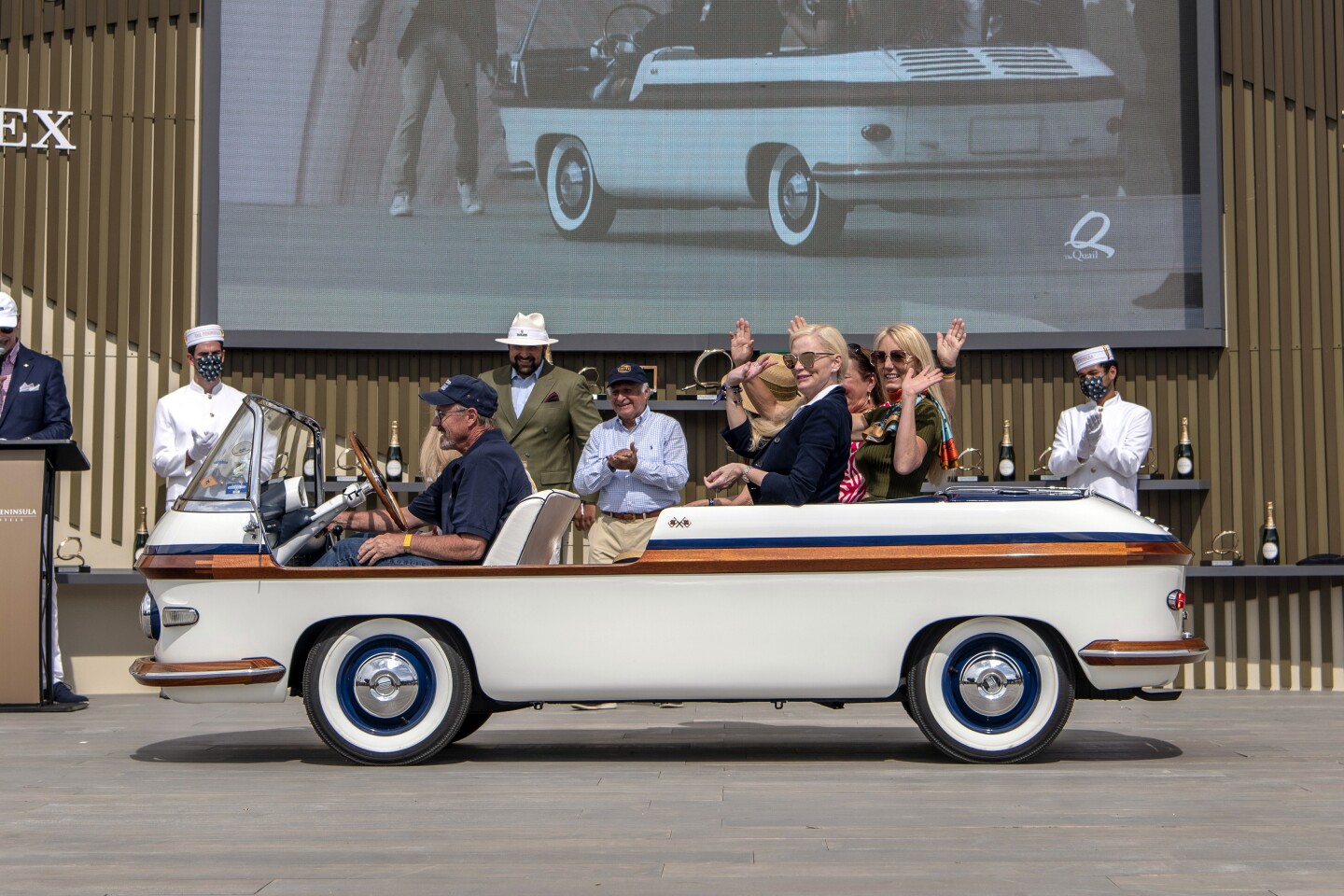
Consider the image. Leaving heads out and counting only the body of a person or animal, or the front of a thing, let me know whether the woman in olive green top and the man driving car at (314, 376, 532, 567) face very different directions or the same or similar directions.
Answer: same or similar directions

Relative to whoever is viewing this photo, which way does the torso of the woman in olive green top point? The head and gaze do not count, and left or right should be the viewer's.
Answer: facing the viewer and to the left of the viewer

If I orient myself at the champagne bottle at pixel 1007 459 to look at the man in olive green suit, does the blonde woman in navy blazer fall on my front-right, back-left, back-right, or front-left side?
front-left

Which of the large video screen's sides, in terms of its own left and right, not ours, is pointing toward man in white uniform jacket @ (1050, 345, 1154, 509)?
left

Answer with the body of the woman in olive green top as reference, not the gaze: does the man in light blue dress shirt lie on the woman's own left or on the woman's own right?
on the woman's own right

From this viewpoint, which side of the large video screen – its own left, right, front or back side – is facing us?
front

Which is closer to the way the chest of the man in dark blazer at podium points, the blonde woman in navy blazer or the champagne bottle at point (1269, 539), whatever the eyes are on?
the blonde woman in navy blazer

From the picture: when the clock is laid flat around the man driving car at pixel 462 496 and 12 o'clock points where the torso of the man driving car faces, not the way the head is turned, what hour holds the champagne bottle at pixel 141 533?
The champagne bottle is roughly at 2 o'clock from the man driving car.

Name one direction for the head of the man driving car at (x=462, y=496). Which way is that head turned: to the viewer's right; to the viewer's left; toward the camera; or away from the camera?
to the viewer's left

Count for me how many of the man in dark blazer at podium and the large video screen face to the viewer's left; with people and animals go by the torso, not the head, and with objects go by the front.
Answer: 0

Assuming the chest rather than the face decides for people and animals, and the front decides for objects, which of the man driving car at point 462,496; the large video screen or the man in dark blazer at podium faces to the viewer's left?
the man driving car

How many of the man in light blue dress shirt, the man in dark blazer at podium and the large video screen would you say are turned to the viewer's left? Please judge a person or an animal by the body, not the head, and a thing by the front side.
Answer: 0

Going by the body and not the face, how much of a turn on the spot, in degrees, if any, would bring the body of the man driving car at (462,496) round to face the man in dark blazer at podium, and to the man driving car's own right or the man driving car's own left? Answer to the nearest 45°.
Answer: approximately 45° to the man driving car's own right

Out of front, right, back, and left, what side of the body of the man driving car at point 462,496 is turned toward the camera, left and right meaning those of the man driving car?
left

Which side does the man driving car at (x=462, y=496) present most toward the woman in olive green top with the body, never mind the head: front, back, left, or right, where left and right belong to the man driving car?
back
